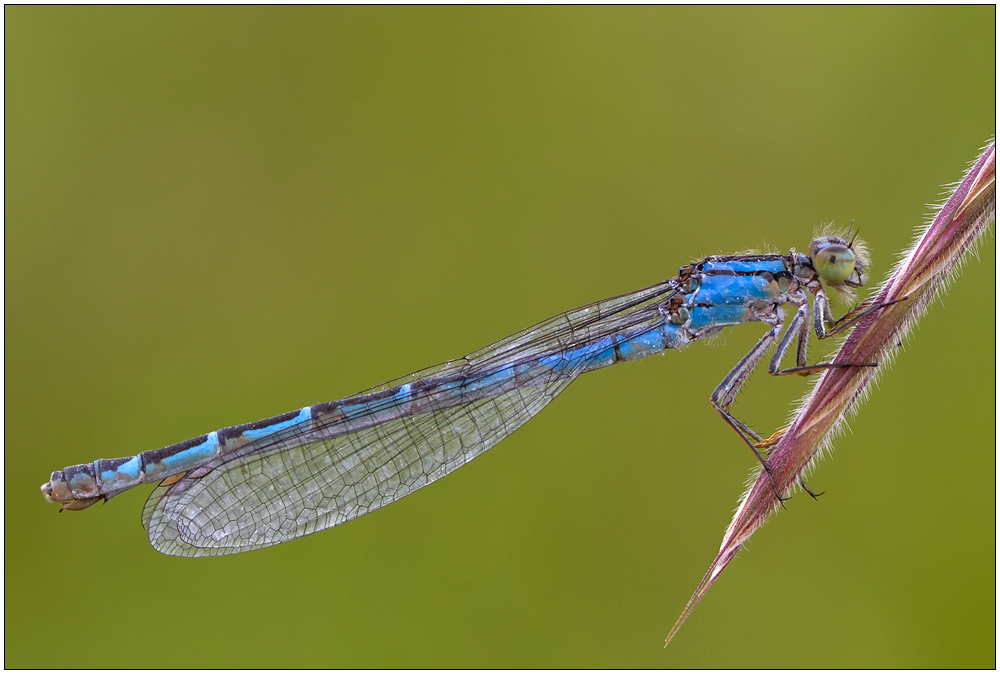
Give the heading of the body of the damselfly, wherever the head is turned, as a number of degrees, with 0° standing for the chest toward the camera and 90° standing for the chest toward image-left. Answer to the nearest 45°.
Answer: approximately 270°
